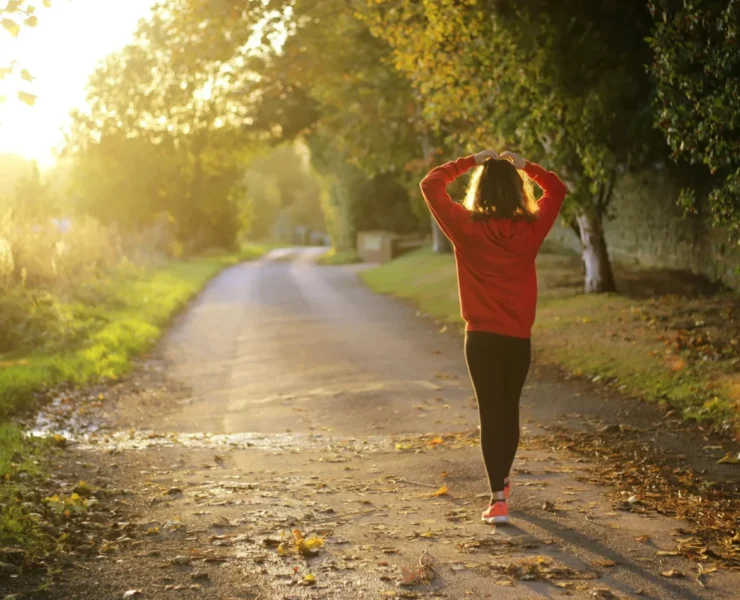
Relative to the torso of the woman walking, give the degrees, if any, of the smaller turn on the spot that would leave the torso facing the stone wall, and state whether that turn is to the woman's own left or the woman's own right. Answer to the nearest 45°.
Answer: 0° — they already face it

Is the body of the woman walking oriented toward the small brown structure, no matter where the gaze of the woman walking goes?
yes

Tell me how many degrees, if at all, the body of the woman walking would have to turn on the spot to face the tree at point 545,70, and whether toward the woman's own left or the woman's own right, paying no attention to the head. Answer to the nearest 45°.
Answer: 0° — they already face it

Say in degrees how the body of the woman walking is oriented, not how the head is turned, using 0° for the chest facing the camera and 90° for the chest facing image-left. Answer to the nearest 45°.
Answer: approximately 180°

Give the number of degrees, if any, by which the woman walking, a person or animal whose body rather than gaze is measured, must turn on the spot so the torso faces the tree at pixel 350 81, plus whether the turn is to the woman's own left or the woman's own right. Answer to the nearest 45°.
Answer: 0° — they already face it

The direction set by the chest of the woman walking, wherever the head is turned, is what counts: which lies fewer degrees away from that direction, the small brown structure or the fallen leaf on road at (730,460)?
the small brown structure
